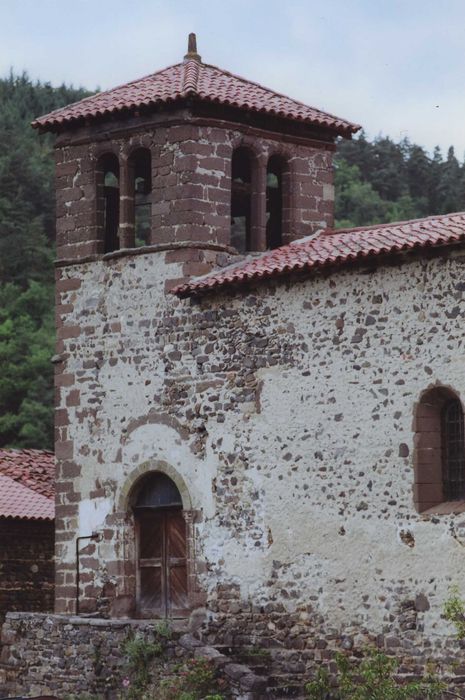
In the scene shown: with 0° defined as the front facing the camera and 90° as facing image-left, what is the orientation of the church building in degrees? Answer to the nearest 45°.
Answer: approximately 45°
